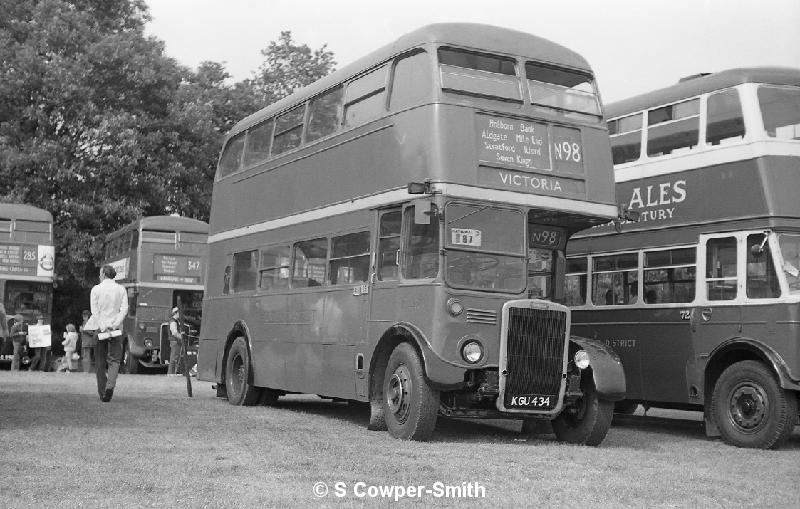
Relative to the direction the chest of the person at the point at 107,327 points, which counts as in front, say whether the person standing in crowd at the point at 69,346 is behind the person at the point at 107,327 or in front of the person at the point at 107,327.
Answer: in front

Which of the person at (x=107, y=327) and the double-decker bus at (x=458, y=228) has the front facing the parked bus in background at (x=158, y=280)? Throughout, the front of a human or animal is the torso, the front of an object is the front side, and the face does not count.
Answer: the person

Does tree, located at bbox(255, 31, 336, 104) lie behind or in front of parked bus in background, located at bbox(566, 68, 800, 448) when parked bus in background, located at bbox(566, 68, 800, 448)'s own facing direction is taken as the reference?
behind

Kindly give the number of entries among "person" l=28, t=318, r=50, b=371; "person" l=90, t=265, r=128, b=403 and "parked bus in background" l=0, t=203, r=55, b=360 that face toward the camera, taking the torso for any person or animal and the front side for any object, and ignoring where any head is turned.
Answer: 2

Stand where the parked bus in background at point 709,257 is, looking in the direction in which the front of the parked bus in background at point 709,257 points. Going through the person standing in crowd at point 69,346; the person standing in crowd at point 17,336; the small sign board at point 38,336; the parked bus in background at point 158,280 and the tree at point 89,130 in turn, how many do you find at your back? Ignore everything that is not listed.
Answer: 5

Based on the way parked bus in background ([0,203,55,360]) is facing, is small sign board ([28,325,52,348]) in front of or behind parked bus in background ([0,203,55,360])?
in front

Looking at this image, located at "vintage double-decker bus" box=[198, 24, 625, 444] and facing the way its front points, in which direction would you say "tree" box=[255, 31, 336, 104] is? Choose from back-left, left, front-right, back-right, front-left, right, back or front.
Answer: back-left

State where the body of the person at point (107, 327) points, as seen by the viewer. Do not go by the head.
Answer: away from the camera
